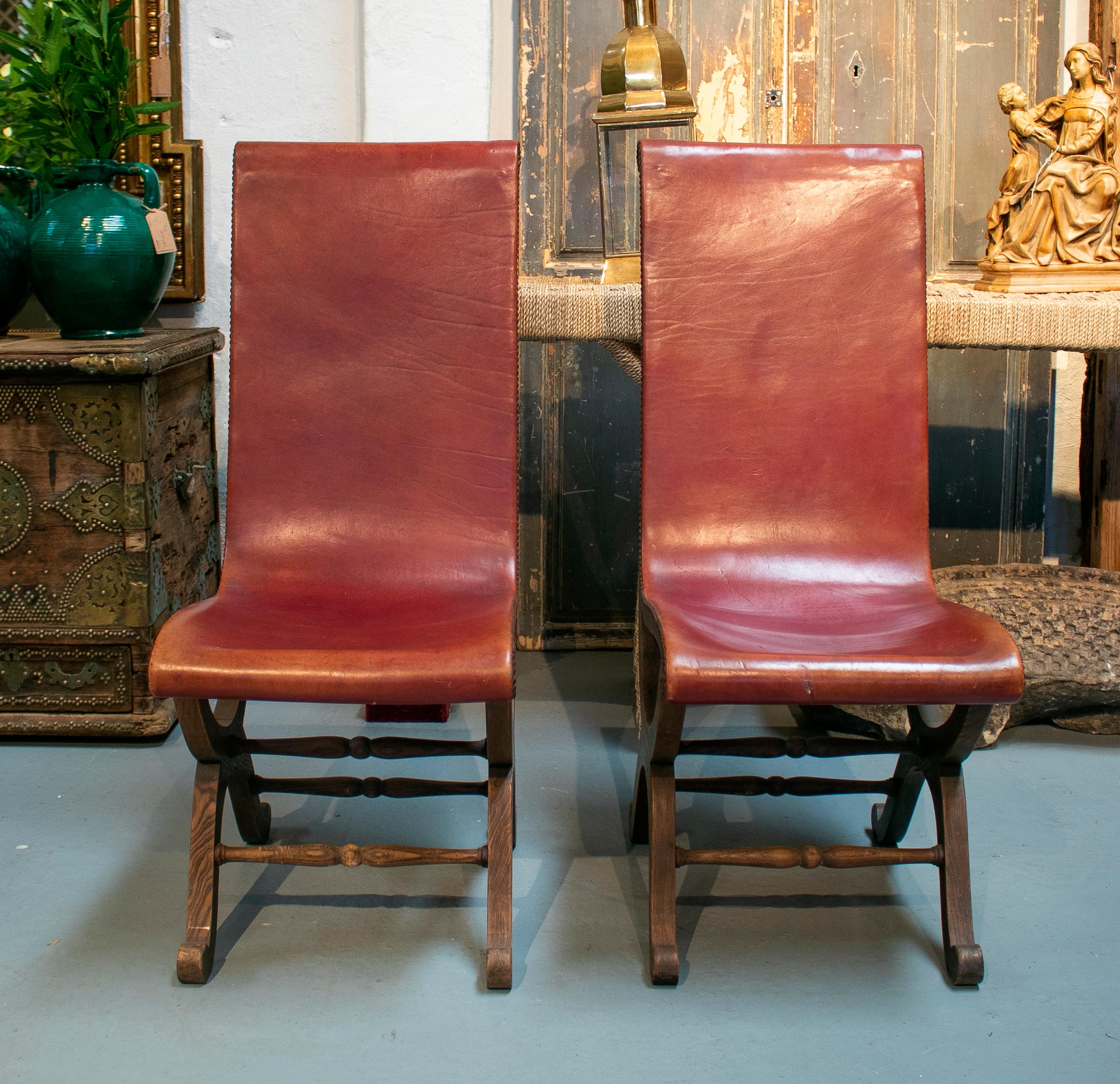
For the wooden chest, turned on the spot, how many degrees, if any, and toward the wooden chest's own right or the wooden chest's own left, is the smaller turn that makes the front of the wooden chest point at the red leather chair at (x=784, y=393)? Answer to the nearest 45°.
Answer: approximately 45° to the wooden chest's own left

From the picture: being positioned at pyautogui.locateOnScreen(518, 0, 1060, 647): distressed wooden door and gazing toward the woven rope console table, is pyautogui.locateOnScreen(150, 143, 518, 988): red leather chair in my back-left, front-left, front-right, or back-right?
front-right

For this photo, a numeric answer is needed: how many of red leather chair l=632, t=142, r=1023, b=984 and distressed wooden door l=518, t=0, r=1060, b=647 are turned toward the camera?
2

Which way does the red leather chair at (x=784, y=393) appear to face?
toward the camera

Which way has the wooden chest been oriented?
toward the camera

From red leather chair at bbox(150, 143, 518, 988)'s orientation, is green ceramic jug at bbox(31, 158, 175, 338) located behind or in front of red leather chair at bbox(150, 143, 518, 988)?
behind

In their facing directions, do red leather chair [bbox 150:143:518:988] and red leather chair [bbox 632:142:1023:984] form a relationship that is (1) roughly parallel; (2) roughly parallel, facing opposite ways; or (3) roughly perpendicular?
roughly parallel

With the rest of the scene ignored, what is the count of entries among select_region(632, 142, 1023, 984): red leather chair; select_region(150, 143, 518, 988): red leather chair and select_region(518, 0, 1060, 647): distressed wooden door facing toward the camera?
3

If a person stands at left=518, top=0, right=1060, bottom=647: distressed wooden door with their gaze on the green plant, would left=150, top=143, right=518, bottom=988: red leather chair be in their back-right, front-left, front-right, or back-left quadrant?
front-left
